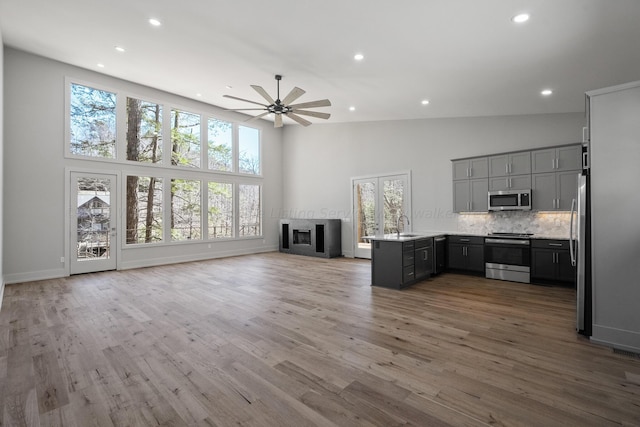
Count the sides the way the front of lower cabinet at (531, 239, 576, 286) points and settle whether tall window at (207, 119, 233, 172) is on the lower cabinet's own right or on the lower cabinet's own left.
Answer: on the lower cabinet's own right

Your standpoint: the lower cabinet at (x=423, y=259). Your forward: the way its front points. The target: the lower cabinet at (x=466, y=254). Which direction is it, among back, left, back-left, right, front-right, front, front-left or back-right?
left

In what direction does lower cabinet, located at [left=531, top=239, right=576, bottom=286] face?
toward the camera

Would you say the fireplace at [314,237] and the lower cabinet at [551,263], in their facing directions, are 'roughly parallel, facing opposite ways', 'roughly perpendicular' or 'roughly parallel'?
roughly parallel

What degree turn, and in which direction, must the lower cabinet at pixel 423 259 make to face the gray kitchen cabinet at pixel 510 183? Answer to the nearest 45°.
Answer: approximately 90° to its left

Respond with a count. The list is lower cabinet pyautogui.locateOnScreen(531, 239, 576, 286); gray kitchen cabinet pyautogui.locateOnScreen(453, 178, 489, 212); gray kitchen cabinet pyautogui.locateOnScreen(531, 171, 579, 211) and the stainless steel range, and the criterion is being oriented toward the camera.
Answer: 4

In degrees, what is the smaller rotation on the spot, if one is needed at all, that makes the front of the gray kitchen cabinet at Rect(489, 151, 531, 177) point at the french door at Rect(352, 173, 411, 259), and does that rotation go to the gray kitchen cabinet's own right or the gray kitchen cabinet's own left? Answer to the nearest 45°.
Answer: approximately 45° to the gray kitchen cabinet's own right

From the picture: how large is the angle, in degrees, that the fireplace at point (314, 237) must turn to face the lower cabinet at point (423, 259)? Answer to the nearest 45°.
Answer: approximately 90° to its left

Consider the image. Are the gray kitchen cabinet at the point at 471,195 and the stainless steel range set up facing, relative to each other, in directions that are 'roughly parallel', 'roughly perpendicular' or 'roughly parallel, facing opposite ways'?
roughly parallel

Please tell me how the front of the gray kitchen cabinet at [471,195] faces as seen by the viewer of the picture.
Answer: facing the viewer

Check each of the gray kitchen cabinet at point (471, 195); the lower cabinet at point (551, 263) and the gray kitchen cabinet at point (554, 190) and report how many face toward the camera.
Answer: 3

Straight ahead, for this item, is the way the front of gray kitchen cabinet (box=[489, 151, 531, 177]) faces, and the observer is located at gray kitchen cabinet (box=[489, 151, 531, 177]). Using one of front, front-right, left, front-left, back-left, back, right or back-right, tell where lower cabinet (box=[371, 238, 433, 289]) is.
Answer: front

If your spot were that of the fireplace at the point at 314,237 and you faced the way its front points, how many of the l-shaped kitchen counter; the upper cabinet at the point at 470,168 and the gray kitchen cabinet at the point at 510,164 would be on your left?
3

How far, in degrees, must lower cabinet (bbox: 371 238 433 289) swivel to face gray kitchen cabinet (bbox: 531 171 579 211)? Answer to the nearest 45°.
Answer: approximately 45° to its left

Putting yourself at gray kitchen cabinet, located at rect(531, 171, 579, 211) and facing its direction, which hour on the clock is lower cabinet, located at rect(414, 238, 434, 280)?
The lower cabinet is roughly at 2 o'clock from the gray kitchen cabinet.

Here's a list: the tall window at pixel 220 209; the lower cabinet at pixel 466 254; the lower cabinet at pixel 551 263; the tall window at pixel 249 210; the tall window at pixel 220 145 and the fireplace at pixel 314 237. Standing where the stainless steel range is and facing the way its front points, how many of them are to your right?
5

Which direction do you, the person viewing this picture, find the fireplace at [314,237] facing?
facing the viewer and to the left of the viewer

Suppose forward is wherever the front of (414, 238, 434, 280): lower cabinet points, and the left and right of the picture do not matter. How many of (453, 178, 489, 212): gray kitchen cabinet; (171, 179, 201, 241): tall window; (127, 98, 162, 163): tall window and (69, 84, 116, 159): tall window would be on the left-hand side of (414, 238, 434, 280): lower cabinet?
1
